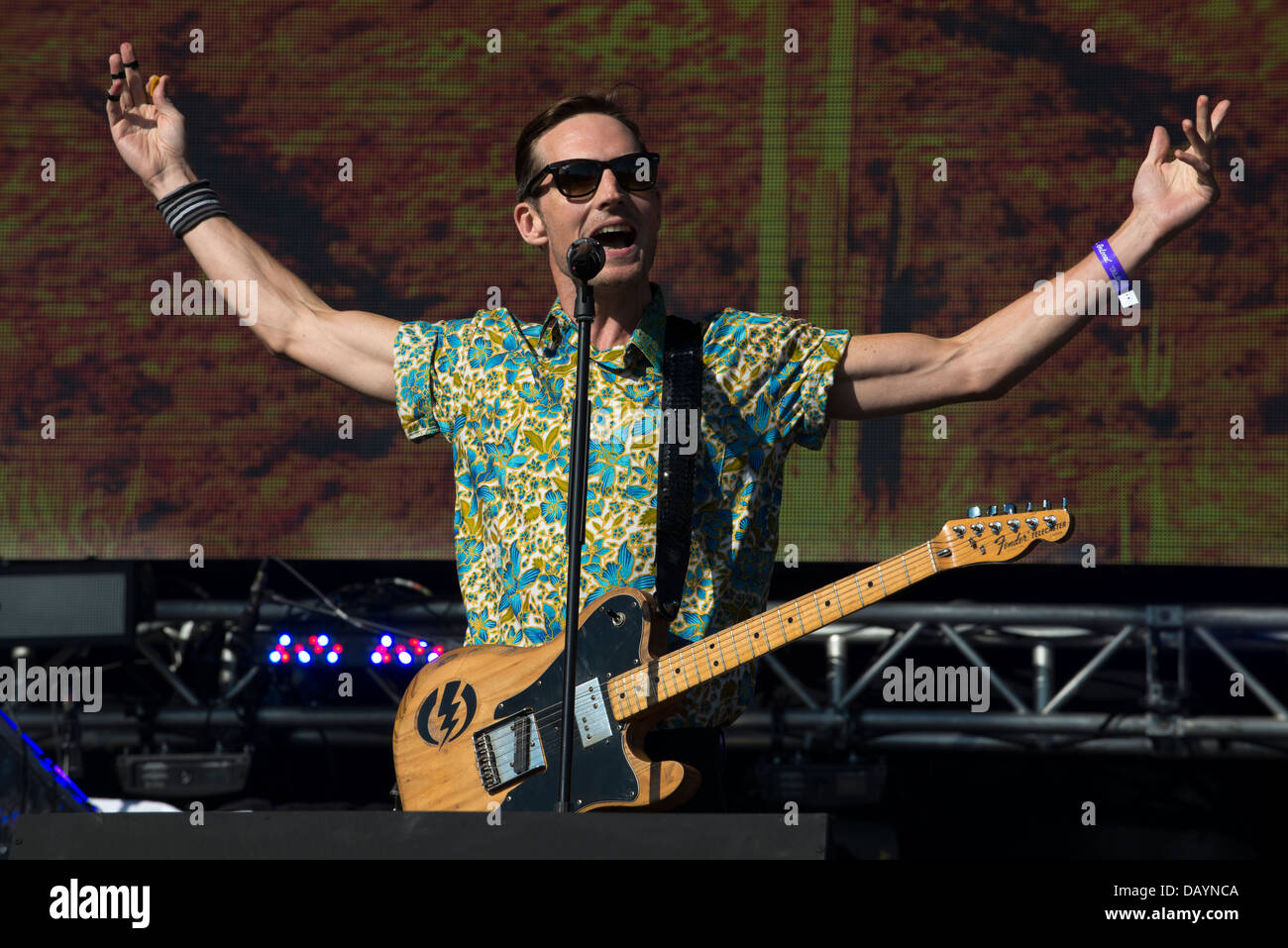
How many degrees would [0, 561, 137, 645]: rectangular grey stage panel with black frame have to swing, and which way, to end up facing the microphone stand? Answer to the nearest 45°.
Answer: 0° — it already faces it

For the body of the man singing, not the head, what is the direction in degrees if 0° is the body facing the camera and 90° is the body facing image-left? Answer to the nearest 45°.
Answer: approximately 0°

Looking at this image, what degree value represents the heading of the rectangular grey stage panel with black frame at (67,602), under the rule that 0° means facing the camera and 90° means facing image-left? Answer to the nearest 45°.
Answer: approximately 0°

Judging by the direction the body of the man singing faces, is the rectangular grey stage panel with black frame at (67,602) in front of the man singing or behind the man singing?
behind

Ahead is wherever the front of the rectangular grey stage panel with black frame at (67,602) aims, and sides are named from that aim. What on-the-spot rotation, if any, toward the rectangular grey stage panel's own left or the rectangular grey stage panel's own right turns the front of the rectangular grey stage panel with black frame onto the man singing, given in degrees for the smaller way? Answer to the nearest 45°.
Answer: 0° — it already faces them
